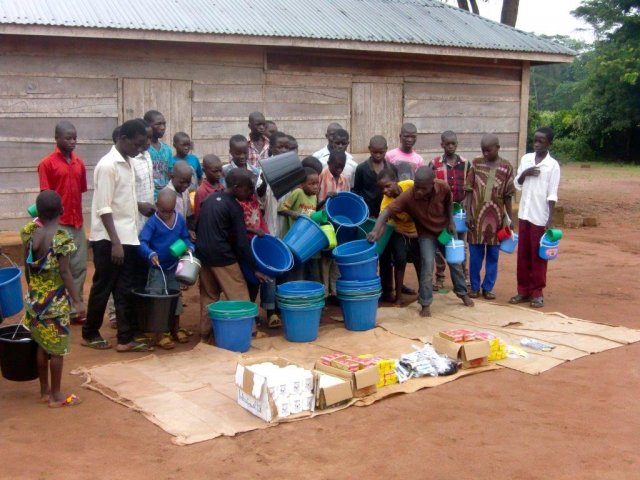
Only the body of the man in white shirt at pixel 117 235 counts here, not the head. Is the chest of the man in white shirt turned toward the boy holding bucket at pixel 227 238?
yes

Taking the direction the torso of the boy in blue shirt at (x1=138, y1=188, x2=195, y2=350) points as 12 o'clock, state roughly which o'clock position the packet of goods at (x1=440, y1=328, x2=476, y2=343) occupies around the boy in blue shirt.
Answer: The packet of goods is roughly at 10 o'clock from the boy in blue shirt.

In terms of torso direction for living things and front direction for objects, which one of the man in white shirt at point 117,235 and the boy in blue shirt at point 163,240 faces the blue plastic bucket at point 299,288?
the man in white shirt

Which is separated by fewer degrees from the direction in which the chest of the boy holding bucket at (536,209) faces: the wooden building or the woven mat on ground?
the woven mat on ground

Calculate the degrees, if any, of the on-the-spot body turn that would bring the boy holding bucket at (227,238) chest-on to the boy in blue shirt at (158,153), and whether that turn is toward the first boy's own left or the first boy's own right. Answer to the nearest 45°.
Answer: approximately 90° to the first boy's own left

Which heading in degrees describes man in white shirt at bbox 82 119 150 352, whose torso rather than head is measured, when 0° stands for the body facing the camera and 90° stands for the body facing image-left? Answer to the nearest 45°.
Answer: approximately 270°

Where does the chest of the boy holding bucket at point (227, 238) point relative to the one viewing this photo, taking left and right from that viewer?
facing away from the viewer and to the right of the viewer

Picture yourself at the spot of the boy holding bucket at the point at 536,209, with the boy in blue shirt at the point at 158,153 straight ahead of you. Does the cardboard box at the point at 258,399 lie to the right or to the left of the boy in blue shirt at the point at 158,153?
left

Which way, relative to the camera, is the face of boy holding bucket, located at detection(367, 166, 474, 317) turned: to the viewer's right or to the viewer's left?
to the viewer's left

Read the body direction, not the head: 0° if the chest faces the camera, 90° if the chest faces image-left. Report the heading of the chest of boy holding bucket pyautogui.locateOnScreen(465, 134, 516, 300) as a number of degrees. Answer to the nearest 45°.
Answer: approximately 0°
